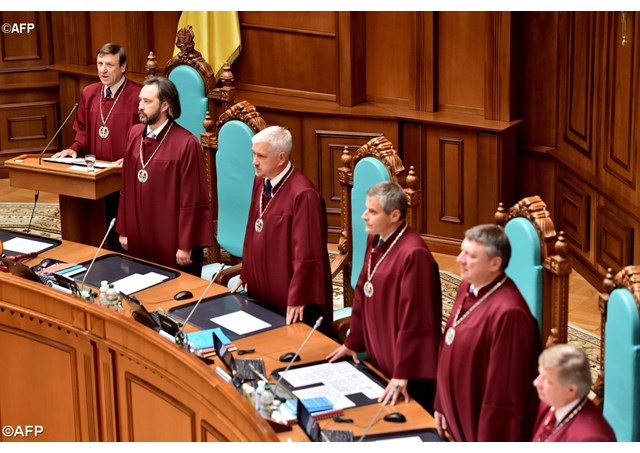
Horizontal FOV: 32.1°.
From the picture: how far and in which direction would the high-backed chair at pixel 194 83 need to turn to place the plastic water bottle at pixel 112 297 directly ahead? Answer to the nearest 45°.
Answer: approximately 45° to its left

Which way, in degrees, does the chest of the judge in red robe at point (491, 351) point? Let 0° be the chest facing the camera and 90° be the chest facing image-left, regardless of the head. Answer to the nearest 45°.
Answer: approximately 45°

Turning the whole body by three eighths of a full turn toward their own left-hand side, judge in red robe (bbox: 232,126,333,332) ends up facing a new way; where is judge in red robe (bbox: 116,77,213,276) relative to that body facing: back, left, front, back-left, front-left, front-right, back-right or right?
back-left

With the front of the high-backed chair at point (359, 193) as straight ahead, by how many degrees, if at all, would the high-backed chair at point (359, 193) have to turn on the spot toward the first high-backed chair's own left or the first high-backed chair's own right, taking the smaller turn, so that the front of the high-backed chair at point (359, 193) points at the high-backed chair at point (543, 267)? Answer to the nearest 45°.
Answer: approximately 90° to the first high-backed chair's own left

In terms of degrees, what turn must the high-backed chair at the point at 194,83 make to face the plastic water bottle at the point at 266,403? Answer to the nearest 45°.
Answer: approximately 45° to its left

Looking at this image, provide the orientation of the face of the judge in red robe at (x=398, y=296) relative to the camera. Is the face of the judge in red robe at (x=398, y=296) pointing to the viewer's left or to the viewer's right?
to the viewer's left

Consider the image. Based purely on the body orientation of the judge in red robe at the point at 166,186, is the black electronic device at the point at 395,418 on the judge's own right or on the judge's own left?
on the judge's own left
